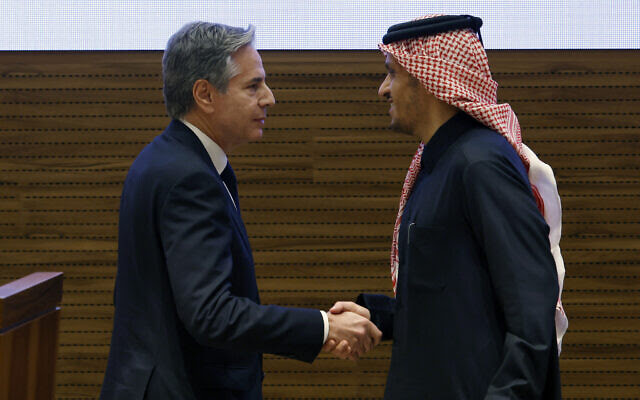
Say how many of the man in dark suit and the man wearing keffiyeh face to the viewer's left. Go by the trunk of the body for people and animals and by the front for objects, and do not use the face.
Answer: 1

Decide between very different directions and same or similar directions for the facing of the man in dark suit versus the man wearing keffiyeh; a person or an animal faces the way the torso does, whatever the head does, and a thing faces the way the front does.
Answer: very different directions

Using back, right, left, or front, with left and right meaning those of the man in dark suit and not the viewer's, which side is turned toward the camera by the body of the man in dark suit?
right

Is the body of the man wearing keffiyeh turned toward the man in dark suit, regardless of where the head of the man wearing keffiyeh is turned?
yes

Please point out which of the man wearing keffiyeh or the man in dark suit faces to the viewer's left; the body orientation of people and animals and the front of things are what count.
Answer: the man wearing keffiyeh

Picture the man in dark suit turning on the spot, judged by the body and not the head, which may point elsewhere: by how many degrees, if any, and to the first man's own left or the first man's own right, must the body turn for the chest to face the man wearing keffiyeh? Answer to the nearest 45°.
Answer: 0° — they already face them

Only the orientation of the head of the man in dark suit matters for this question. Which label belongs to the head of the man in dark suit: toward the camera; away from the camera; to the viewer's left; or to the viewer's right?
to the viewer's right

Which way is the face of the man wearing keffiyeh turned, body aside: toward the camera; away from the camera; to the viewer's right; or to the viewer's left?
to the viewer's left

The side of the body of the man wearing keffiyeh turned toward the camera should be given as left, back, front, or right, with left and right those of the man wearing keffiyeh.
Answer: left
